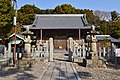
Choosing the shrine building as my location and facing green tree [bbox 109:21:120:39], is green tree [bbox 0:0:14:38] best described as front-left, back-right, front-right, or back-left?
back-right

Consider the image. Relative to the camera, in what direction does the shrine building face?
facing the viewer

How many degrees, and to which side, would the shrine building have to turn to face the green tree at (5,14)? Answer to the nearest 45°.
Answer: approximately 45° to its right
